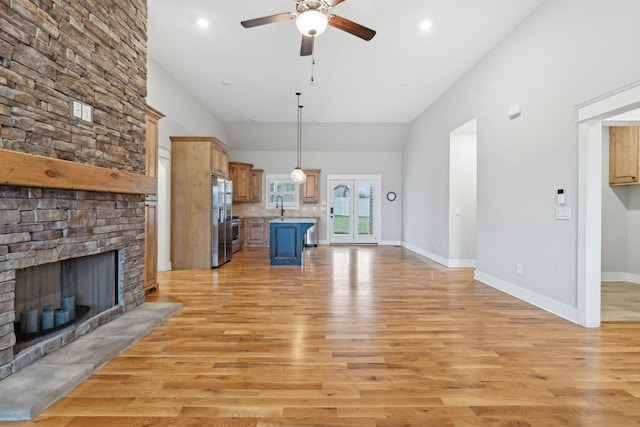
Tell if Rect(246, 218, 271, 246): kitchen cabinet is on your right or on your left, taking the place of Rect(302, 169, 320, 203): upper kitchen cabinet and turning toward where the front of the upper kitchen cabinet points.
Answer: on your right

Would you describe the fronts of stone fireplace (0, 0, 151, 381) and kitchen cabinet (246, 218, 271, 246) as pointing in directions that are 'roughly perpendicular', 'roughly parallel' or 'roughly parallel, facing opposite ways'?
roughly perpendicular

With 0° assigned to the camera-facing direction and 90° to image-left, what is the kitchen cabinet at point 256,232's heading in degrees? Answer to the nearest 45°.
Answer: approximately 0°

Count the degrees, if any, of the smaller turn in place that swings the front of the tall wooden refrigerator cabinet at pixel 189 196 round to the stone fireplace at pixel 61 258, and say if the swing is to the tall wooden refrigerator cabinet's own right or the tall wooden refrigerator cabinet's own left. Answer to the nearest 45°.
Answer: approximately 90° to the tall wooden refrigerator cabinet's own right

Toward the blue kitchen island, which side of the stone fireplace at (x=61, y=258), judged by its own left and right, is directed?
left

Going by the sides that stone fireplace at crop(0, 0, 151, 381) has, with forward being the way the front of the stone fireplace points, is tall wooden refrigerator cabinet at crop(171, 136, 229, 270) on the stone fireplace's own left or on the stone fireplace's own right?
on the stone fireplace's own left

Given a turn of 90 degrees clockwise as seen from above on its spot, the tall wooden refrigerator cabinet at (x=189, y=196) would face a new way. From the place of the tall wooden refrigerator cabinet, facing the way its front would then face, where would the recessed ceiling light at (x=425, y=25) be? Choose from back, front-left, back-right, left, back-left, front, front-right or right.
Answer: front-left

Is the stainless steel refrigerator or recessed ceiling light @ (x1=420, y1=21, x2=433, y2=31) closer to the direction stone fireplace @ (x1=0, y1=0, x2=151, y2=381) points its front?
the recessed ceiling light

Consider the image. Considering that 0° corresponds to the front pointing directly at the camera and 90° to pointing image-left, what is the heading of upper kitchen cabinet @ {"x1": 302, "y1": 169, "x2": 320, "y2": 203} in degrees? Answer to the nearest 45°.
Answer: approximately 0°

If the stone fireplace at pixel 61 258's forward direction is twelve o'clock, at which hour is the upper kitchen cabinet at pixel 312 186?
The upper kitchen cabinet is roughly at 9 o'clock from the stone fireplace.

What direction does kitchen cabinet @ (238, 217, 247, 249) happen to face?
to the viewer's right
